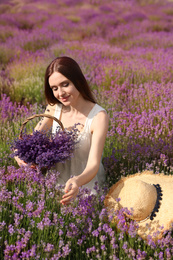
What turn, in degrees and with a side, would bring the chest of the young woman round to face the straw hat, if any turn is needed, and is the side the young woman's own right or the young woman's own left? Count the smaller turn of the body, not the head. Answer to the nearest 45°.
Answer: approximately 90° to the young woman's own left

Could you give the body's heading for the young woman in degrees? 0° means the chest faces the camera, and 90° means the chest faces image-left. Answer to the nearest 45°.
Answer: approximately 45°
